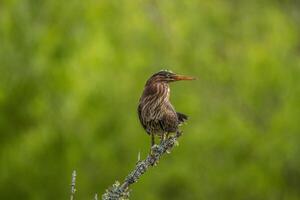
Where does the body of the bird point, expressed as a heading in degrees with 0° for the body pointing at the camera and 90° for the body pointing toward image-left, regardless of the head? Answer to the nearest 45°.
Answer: approximately 45°
